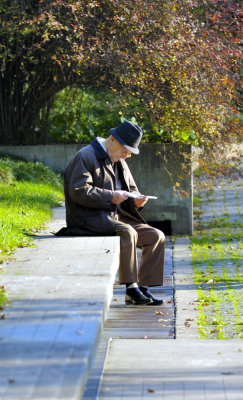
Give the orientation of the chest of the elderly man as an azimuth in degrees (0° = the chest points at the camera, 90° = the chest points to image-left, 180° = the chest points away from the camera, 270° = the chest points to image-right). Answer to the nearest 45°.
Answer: approximately 315°

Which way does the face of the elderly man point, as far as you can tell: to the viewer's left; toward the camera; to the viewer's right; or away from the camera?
to the viewer's right

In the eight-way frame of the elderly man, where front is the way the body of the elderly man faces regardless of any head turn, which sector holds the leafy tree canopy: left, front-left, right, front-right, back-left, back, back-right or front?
back-left
